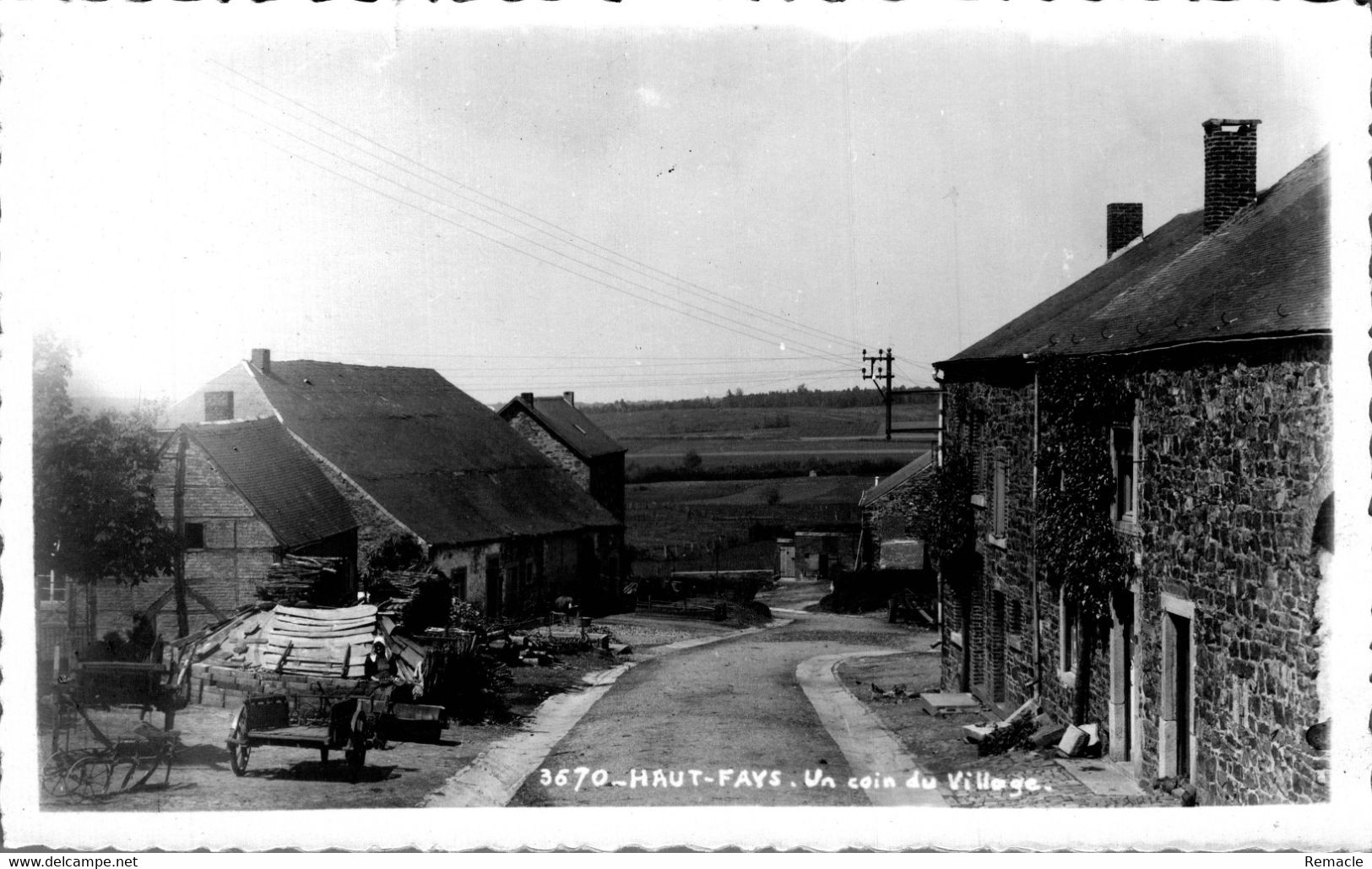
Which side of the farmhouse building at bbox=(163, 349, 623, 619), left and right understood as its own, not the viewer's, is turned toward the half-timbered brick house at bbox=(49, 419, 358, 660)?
right

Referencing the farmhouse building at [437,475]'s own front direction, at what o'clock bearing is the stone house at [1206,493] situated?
The stone house is roughly at 1 o'clock from the farmhouse building.

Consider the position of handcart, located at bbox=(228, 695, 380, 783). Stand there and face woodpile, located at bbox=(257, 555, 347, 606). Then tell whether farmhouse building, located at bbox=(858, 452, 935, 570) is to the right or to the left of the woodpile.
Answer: right

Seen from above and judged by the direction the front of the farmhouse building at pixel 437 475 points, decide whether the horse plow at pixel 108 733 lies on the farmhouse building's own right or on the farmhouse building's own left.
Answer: on the farmhouse building's own right

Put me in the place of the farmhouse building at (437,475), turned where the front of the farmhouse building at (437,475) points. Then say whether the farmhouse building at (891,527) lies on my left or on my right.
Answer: on my left

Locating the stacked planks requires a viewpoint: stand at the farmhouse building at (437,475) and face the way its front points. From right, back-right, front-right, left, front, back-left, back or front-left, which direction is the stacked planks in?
front-right

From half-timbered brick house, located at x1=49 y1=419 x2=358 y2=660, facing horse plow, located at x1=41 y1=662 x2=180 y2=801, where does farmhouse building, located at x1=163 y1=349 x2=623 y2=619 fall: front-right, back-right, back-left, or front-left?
back-left

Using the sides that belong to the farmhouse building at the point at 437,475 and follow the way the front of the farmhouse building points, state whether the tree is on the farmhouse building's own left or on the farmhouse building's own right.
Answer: on the farmhouse building's own right

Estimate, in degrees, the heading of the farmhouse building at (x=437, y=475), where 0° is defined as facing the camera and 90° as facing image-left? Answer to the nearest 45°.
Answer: approximately 315°
